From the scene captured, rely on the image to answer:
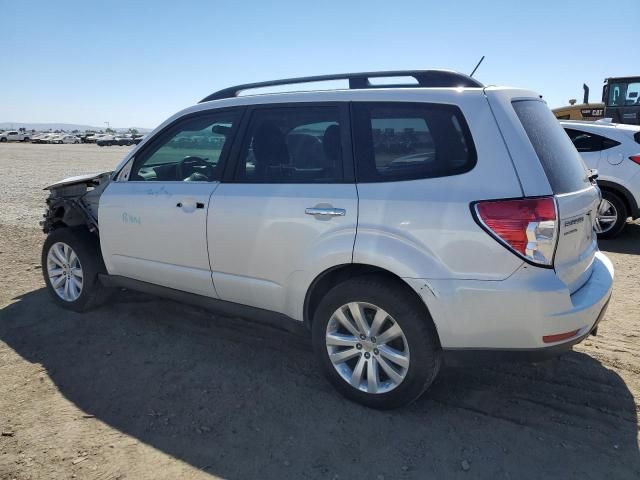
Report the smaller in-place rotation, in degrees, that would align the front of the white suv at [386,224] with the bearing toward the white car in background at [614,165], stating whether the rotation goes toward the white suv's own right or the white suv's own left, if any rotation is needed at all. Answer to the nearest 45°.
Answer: approximately 90° to the white suv's own right

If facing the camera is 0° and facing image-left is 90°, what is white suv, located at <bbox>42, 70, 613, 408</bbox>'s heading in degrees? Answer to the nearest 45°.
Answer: approximately 135°
